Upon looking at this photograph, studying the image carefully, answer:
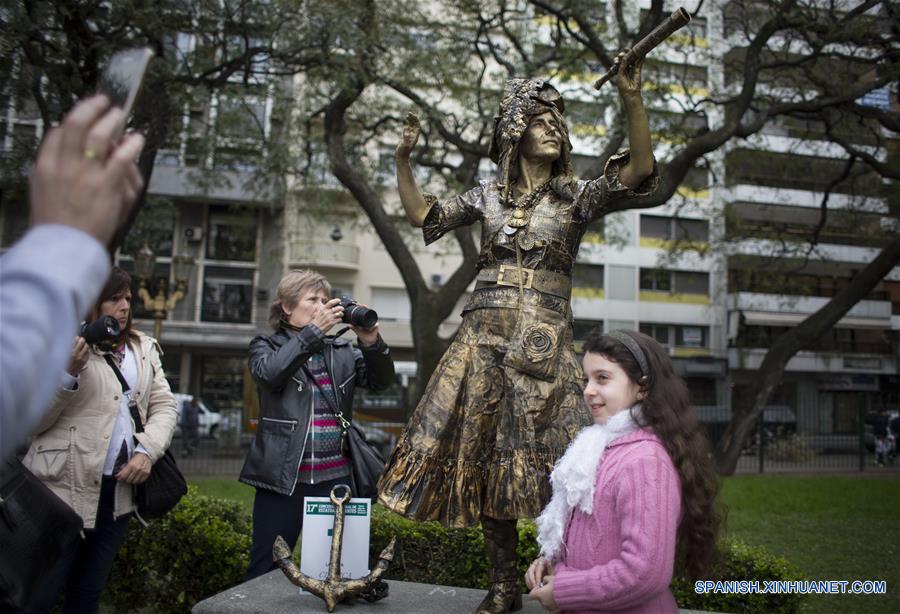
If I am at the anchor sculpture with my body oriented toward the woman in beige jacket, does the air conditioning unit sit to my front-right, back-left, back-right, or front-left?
front-right

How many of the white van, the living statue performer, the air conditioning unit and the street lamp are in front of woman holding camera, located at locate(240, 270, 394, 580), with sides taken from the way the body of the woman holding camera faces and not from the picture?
1

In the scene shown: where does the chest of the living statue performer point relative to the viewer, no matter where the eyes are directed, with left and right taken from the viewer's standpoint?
facing the viewer

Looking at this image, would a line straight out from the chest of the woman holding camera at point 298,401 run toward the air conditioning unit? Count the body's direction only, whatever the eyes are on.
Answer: no

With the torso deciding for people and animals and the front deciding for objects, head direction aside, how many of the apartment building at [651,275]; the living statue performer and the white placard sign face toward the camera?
3

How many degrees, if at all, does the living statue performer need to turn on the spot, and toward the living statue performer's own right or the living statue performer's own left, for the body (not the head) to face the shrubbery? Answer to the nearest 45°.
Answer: approximately 135° to the living statue performer's own right

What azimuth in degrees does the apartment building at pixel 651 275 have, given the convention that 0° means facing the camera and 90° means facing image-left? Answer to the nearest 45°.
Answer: approximately 0°

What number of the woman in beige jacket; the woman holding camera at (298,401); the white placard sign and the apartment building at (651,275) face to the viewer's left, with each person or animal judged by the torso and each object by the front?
0

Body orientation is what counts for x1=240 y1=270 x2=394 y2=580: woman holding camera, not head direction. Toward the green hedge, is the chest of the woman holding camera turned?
no

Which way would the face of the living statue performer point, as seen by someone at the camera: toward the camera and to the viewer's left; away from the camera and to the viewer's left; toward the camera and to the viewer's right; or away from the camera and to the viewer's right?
toward the camera and to the viewer's right

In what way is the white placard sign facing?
toward the camera

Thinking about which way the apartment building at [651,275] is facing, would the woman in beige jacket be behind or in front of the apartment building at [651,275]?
in front

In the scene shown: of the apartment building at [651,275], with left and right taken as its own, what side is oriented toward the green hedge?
front

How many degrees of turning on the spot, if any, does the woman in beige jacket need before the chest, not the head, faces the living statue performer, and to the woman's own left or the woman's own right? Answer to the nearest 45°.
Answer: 0° — they already face them

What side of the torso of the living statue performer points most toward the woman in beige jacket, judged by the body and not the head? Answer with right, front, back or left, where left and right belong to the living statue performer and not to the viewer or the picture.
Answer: right

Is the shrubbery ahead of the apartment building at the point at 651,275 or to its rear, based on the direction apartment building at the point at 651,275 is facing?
ahead

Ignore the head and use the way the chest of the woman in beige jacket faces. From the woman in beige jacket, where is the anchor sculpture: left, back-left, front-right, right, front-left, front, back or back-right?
front
